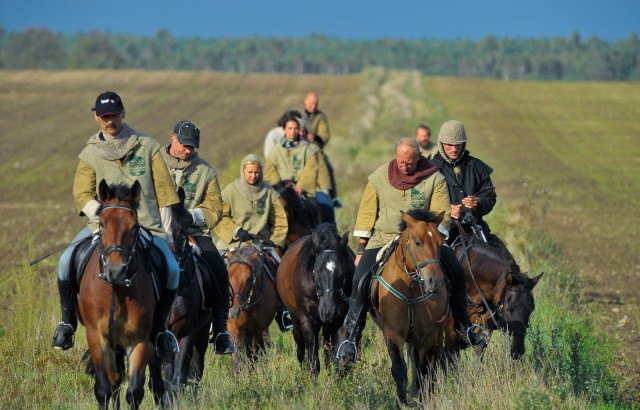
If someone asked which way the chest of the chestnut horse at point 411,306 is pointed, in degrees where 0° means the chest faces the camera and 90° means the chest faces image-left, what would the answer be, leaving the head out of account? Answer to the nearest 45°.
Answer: approximately 0°

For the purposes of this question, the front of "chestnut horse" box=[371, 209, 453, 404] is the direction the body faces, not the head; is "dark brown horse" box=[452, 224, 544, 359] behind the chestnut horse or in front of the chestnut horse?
behind

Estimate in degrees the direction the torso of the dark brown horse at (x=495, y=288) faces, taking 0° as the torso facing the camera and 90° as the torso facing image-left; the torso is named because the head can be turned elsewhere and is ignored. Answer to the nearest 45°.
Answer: approximately 315°

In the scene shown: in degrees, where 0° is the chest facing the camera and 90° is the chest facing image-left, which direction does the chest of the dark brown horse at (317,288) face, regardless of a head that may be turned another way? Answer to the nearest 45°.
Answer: approximately 0°

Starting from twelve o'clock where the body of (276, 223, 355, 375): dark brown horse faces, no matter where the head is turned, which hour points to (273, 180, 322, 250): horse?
The horse is roughly at 6 o'clock from the dark brown horse.
